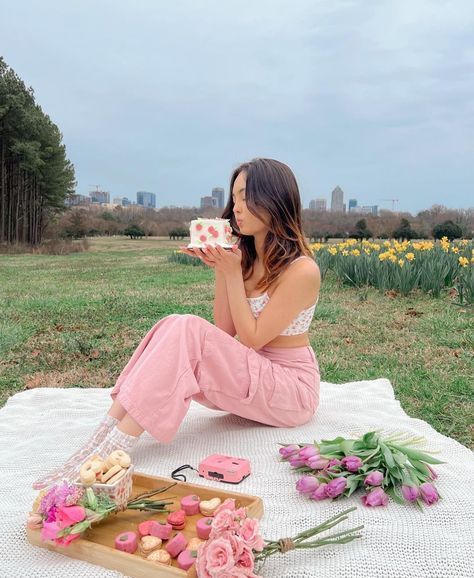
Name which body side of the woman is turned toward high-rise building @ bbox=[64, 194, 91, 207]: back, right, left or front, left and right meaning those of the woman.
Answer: right

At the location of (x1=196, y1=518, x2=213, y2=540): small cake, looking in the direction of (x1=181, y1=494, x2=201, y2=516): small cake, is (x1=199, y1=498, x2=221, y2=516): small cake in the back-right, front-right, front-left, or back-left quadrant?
front-right

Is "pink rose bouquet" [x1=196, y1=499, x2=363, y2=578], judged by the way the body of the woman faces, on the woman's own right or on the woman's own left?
on the woman's own left

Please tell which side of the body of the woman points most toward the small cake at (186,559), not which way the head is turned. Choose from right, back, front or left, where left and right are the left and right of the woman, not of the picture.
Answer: left

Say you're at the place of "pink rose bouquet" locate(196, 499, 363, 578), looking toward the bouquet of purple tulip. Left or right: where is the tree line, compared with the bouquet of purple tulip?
left

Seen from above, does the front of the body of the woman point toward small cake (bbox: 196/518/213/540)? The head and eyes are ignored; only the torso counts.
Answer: no

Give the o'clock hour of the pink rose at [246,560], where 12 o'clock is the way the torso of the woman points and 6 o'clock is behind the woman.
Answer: The pink rose is roughly at 9 o'clock from the woman.

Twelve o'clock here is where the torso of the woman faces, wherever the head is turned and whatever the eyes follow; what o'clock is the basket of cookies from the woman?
The basket of cookies is roughly at 10 o'clock from the woman.

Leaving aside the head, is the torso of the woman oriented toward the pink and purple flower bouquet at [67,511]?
no

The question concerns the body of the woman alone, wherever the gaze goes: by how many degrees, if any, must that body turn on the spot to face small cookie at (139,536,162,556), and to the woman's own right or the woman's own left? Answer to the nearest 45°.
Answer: approximately 90° to the woman's own left

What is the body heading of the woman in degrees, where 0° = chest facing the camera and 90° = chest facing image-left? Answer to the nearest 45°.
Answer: approximately 90°

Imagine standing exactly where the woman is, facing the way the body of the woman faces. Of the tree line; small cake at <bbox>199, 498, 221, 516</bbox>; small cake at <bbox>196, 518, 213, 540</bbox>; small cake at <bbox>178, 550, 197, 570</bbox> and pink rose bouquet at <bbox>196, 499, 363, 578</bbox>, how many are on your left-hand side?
4

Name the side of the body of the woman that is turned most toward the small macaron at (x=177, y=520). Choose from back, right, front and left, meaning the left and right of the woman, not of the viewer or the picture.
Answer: left

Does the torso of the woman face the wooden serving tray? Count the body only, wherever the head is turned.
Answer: no

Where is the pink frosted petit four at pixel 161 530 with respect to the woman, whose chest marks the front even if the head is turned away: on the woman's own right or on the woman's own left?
on the woman's own left

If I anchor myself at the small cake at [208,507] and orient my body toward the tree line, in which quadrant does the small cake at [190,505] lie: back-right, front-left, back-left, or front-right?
front-left

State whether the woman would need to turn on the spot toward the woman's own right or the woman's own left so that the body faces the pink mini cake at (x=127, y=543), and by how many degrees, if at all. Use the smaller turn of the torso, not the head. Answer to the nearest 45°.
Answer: approximately 45° to the woman's own left

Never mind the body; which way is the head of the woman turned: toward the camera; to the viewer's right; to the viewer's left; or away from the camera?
to the viewer's left

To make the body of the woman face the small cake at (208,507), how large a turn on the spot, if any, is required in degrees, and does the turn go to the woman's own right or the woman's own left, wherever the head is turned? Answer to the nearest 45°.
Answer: approximately 90° to the woman's own left
